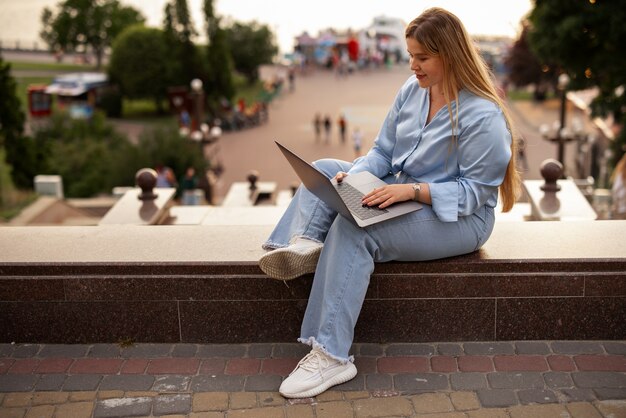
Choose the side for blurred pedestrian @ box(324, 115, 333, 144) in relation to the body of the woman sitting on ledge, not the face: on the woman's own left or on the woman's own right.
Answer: on the woman's own right

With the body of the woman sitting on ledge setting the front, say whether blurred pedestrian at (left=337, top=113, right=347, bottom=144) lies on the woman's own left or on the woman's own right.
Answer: on the woman's own right

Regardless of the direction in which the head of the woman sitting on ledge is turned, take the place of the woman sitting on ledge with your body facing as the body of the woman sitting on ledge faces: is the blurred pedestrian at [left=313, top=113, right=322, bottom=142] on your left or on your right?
on your right

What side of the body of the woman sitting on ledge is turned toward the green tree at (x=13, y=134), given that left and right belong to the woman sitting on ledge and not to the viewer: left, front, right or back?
right

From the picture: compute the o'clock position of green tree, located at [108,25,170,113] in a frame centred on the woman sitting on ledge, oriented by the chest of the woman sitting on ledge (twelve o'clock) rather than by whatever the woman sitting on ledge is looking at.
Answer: The green tree is roughly at 4 o'clock from the woman sitting on ledge.

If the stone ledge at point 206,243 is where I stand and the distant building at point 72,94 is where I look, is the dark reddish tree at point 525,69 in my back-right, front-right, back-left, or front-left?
front-right

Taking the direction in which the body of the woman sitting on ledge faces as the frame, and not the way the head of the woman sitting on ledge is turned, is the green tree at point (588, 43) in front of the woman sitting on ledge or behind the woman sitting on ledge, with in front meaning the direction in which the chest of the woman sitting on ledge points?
behind

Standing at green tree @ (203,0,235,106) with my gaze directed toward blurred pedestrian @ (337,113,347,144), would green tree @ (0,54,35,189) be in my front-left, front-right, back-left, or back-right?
front-right

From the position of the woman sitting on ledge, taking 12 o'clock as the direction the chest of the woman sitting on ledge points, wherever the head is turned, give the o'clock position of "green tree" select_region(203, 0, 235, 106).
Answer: The green tree is roughly at 4 o'clock from the woman sitting on ledge.

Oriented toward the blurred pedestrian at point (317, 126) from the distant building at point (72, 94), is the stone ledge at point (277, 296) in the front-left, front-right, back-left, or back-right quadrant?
front-right

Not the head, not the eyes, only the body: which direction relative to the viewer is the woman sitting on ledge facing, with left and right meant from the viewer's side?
facing the viewer and to the left of the viewer

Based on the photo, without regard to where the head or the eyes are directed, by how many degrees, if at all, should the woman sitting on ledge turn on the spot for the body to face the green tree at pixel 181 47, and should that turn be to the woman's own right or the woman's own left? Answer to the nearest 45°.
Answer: approximately 135° to the woman's own right
